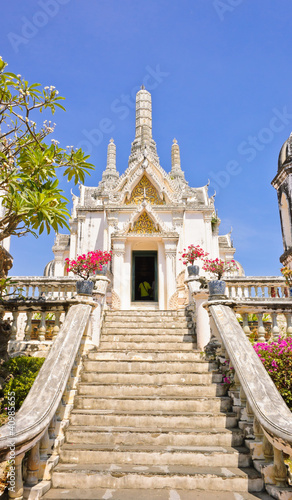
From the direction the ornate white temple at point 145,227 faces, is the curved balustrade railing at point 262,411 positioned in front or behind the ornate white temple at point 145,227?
in front

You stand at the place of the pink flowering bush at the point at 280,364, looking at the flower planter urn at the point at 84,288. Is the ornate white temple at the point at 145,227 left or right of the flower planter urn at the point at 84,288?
right

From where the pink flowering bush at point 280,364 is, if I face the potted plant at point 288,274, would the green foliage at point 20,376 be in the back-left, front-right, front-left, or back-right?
back-left

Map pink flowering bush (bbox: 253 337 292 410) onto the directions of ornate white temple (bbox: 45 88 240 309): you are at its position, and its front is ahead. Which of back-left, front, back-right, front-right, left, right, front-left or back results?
front

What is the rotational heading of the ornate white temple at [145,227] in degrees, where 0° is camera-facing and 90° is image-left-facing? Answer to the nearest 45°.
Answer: approximately 0°

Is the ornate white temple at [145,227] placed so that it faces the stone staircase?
yes

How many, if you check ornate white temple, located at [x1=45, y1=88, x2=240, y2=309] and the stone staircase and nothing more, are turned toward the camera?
2

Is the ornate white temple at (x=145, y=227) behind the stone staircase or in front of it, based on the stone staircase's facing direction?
behind

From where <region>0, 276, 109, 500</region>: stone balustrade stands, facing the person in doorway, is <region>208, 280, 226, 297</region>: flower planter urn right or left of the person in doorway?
right

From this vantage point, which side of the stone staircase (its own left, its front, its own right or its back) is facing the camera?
front

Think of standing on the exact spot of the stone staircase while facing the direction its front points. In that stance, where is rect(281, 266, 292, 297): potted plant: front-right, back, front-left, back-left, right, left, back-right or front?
back-left

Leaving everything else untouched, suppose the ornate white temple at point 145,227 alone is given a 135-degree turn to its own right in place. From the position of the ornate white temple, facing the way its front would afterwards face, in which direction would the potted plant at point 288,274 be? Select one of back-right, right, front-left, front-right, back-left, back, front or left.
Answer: back
